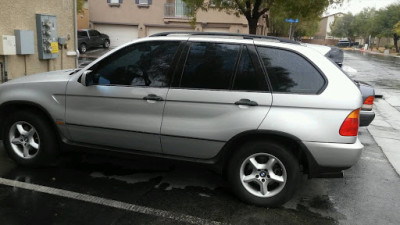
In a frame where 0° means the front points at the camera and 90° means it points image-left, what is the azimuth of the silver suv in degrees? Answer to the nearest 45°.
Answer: approximately 90°

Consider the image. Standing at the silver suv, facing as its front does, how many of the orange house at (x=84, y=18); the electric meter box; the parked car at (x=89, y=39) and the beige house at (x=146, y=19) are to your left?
0

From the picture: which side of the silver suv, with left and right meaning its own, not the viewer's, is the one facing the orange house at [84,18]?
right

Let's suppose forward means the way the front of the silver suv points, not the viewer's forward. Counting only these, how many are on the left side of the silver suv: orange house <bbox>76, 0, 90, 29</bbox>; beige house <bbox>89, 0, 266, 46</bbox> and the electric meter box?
0

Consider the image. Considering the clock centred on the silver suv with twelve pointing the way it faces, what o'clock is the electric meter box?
The electric meter box is roughly at 2 o'clock from the silver suv.

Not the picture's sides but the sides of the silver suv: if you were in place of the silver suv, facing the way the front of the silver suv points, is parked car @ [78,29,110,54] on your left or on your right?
on your right

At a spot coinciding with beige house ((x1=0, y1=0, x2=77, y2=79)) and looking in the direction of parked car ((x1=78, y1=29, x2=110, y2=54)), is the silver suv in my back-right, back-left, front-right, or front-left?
back-right

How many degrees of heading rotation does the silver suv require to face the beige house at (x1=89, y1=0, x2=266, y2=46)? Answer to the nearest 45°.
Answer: approximately 90° to its right

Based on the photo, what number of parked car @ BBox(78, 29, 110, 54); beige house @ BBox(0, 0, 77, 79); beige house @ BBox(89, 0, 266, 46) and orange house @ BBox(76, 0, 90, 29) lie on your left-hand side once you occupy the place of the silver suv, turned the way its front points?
0
